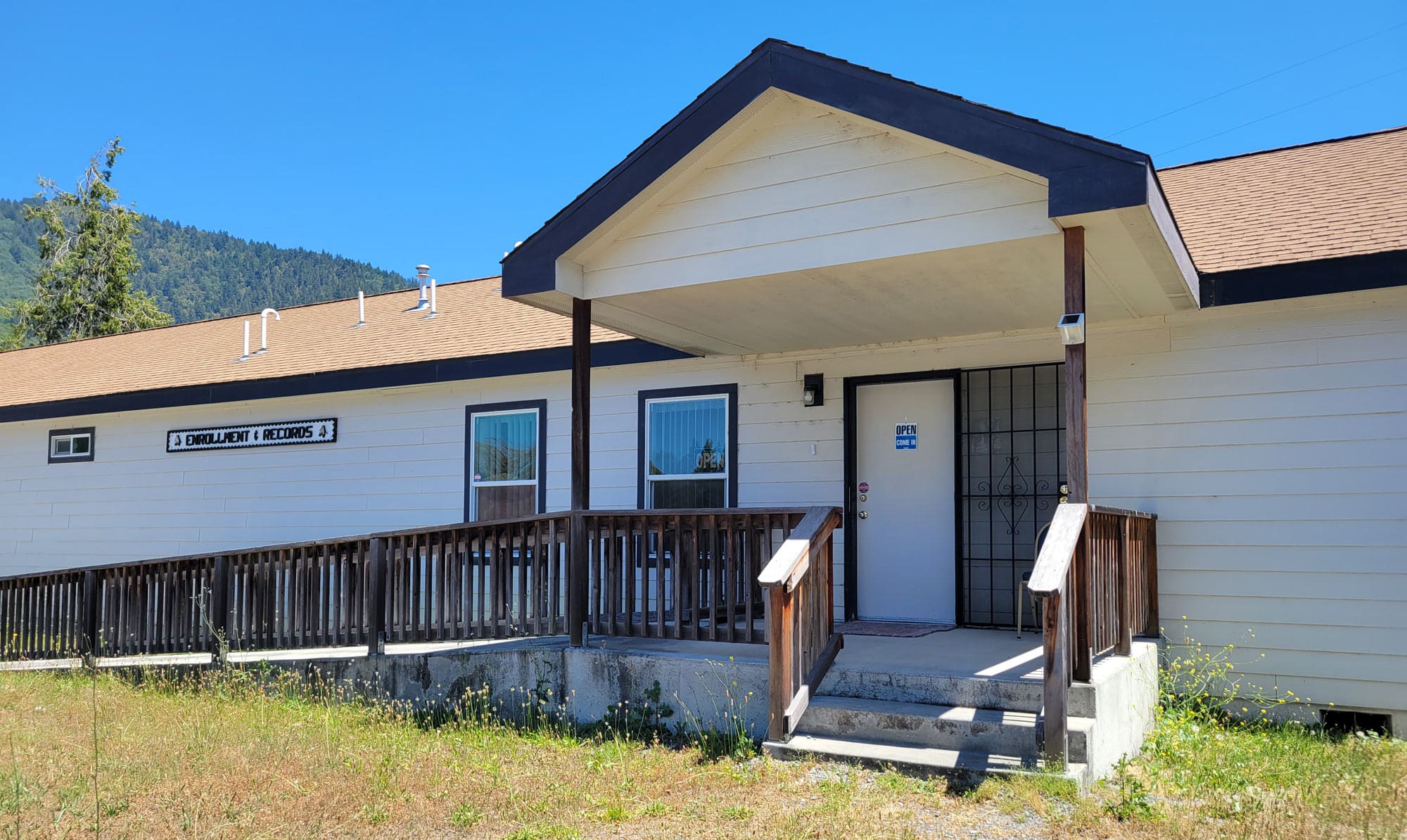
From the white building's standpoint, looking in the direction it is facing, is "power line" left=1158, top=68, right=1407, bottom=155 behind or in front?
behind

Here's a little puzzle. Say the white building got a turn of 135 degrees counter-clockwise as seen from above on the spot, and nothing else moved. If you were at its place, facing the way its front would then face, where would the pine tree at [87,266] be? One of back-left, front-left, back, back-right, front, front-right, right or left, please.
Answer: back-left

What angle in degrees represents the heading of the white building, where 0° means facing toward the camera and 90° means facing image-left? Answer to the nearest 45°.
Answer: approximately 45°

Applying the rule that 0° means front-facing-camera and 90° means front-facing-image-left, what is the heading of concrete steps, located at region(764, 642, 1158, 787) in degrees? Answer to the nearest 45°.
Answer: approximately 45°

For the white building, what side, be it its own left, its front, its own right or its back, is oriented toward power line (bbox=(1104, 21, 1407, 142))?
back
